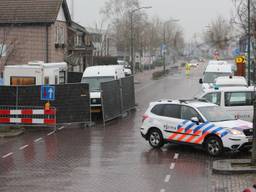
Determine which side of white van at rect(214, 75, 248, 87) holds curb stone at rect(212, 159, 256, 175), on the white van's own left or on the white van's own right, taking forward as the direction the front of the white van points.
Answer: on the white van's own left

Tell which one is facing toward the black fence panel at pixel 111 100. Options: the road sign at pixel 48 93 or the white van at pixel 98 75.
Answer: the white van

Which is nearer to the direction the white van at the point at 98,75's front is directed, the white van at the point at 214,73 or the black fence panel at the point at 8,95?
the black fence panel

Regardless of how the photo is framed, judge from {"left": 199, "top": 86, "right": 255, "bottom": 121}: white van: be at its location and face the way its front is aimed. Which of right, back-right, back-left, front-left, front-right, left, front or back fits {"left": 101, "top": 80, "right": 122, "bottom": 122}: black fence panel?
front-right

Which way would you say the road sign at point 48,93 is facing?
toward the camera

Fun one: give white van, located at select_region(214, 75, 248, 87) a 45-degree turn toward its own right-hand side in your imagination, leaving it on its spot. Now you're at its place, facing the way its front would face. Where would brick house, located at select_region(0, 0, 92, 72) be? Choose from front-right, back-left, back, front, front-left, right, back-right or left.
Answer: front

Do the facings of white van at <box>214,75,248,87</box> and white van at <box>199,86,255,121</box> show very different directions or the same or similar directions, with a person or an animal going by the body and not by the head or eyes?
same or similar directions

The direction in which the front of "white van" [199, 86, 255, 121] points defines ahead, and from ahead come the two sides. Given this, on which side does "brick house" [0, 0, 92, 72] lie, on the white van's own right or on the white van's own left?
on the white van's own right

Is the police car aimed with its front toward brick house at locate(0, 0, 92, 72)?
no
